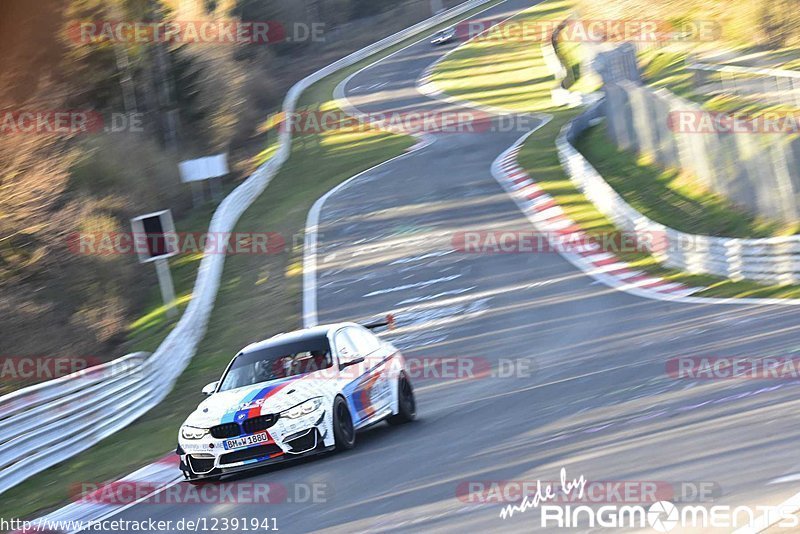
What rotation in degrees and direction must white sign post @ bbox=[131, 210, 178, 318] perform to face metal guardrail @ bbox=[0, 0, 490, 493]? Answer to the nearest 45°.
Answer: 0° — it already faces it

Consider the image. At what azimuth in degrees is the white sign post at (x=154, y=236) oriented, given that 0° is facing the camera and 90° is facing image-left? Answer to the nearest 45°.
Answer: approximately 0°

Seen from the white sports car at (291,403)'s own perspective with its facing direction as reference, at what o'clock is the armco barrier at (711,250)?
The armco barrier is roughly at 6 o'clock from the white sports car.

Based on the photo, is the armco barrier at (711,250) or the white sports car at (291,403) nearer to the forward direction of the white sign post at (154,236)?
the white sports car

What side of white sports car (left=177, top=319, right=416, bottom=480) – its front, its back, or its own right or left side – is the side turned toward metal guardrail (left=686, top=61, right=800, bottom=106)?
back

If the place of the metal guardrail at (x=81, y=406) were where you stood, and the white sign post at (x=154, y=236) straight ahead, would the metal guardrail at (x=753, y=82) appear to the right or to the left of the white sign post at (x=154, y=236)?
right

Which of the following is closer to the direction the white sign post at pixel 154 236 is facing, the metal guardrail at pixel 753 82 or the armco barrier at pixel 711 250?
the armco barrier

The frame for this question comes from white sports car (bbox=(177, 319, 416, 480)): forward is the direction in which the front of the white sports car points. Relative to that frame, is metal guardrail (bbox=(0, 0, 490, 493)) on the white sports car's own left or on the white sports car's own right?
on the white sports car's own right
